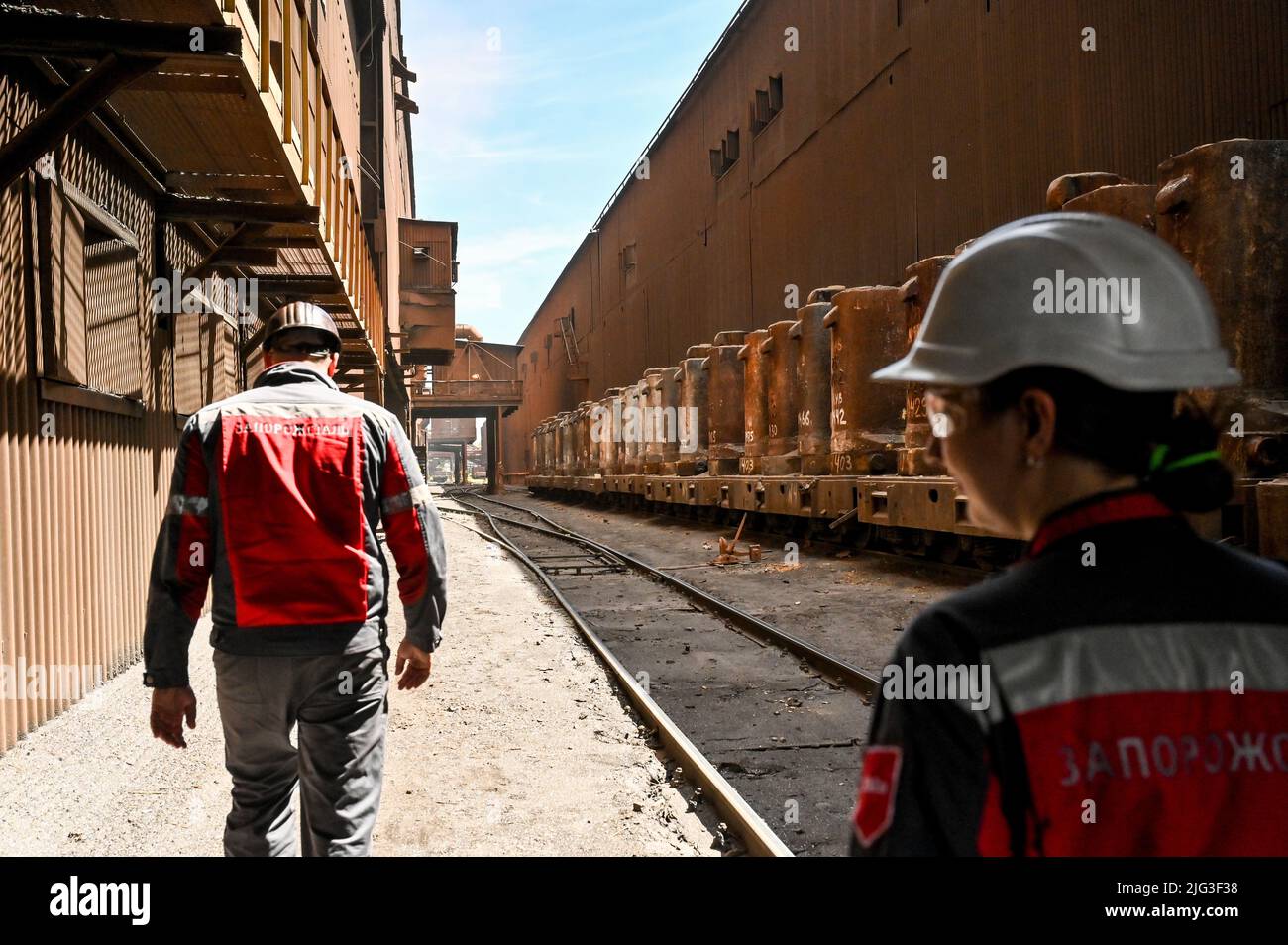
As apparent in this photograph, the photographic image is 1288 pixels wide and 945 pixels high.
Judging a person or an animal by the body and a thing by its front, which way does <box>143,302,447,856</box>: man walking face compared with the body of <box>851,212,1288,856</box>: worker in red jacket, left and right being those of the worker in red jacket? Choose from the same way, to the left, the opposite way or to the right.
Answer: the same way

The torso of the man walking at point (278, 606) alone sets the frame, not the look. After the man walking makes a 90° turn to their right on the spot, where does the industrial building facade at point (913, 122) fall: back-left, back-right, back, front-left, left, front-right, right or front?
front-left

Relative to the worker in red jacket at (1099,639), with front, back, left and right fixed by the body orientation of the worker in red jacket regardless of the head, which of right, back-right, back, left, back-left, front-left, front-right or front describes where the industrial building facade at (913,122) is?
front-right

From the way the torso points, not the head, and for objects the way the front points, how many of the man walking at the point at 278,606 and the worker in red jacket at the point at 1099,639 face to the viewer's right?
0

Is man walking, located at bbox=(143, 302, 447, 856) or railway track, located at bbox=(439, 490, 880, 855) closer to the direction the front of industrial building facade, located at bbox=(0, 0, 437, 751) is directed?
the railway track

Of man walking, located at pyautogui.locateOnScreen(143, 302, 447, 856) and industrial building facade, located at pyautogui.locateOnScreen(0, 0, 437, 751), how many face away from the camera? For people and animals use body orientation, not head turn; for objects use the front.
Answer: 1

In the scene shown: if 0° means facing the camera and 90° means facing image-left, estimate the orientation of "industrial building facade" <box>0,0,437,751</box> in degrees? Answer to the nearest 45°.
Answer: approximately 270°

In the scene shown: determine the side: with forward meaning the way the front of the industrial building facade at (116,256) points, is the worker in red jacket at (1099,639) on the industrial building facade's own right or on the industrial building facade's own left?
on the industrial building facade's own right

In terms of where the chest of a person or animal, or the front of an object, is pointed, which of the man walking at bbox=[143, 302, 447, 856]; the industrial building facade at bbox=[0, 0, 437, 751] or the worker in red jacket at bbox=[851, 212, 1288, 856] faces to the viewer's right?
the industrial building facade

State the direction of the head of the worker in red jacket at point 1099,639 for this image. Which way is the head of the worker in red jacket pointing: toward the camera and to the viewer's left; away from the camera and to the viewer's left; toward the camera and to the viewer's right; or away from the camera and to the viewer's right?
away from the camera and to the viewer's left

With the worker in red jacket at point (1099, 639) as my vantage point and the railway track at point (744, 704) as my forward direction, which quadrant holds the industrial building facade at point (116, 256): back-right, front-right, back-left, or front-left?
front-left

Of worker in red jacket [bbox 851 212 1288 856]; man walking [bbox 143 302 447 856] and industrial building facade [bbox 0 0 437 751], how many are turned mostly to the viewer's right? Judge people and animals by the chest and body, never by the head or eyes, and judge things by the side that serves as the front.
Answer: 1

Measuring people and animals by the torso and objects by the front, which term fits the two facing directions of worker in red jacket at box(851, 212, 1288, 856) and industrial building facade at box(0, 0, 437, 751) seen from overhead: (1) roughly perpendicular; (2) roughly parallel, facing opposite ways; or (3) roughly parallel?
roughly perpendicular

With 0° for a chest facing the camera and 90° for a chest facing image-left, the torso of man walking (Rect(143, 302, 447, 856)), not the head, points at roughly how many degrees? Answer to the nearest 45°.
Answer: approximately 180°

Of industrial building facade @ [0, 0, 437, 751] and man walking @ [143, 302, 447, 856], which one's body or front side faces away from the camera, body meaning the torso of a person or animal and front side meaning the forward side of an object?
the man walking
